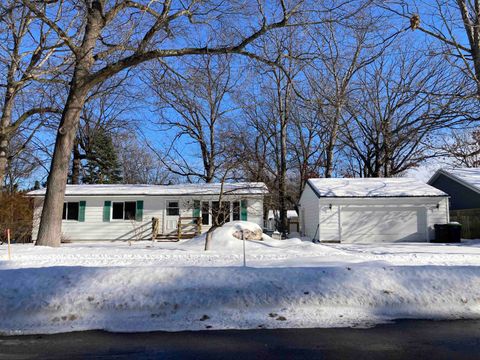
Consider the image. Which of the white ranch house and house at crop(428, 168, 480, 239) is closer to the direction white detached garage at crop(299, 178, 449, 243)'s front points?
the white ranch house

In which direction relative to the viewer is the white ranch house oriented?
toward the camera

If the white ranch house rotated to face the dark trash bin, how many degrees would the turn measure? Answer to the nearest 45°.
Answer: approximately 45° to its left

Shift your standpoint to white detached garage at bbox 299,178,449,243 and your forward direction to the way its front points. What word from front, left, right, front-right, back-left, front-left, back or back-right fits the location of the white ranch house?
right

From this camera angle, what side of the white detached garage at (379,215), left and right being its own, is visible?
front

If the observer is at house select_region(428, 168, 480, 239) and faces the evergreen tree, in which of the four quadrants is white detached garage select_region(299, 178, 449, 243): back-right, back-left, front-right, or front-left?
front-left

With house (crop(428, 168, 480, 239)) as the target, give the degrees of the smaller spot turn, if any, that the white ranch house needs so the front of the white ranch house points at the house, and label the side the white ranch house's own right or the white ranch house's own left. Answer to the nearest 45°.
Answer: approximately 90° to the white ranch house's own left

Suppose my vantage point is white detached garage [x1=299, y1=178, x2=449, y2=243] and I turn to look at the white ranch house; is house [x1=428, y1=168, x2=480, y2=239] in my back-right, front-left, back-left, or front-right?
back-right

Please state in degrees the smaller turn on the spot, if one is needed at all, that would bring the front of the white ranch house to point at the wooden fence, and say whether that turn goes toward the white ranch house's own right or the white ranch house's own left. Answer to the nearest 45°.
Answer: approximately 90° to the white ranch house's own left

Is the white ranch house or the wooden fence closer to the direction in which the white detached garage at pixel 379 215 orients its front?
the white ranch house

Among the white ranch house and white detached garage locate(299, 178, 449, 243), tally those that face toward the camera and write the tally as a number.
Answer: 2

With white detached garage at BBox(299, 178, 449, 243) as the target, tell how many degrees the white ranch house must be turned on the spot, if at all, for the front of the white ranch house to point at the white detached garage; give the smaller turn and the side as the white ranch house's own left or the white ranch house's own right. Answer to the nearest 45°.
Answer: approximately 90° to the white ranch house's own left

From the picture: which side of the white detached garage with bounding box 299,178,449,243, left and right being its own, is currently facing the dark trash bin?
left

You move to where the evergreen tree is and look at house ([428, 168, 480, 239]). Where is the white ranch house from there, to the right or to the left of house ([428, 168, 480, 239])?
right
